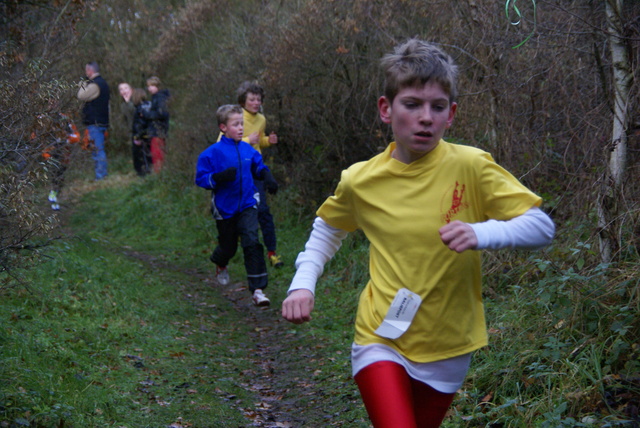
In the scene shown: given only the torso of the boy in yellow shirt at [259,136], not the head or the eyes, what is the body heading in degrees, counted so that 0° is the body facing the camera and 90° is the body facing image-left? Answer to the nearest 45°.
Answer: approximately 315°

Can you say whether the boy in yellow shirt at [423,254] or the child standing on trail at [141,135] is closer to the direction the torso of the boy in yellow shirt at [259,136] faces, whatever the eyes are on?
the boy in yellow shirt

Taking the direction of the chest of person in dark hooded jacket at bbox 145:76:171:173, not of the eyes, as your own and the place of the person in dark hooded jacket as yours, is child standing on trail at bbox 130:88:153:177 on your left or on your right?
on your right

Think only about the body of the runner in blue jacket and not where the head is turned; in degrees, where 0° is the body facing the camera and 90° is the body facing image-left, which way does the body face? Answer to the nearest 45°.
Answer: approximately 315°

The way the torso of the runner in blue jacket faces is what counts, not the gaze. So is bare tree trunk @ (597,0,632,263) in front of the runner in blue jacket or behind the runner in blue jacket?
in front

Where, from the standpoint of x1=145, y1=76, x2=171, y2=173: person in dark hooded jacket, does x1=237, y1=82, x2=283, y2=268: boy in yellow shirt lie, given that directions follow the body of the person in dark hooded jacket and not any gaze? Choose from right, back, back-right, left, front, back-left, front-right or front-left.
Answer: left
